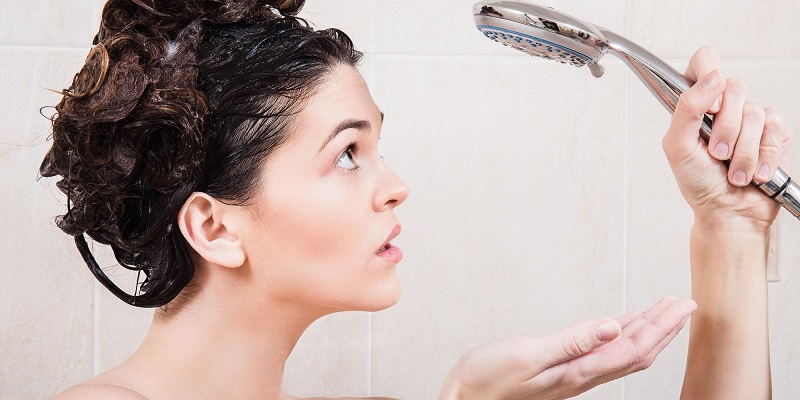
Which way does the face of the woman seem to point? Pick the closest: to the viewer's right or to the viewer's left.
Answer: to the viewer's right

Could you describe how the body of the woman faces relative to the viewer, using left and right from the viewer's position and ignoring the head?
facing to the right of the viewer
